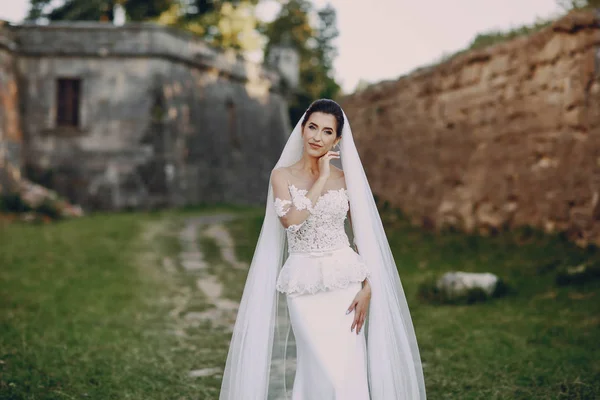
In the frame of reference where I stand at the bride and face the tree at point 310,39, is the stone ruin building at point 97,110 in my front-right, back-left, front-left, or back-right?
front-left

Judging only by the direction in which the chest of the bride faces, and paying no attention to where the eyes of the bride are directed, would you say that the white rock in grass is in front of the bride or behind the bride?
behind

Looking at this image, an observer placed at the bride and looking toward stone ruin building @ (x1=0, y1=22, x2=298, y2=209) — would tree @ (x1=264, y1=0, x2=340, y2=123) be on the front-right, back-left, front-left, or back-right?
front-right

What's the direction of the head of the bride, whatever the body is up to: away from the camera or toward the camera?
toward the camera

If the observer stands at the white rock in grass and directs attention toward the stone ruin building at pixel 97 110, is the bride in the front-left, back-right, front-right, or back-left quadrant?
back-left

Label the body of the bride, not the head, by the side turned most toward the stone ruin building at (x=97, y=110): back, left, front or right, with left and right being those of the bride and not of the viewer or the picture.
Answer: back

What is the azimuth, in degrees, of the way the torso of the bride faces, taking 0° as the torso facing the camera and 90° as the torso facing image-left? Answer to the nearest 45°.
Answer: approximately 0°

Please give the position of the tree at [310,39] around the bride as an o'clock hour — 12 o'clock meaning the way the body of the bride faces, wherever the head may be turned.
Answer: The tree is roughly at 6 o'clock from the bride.
